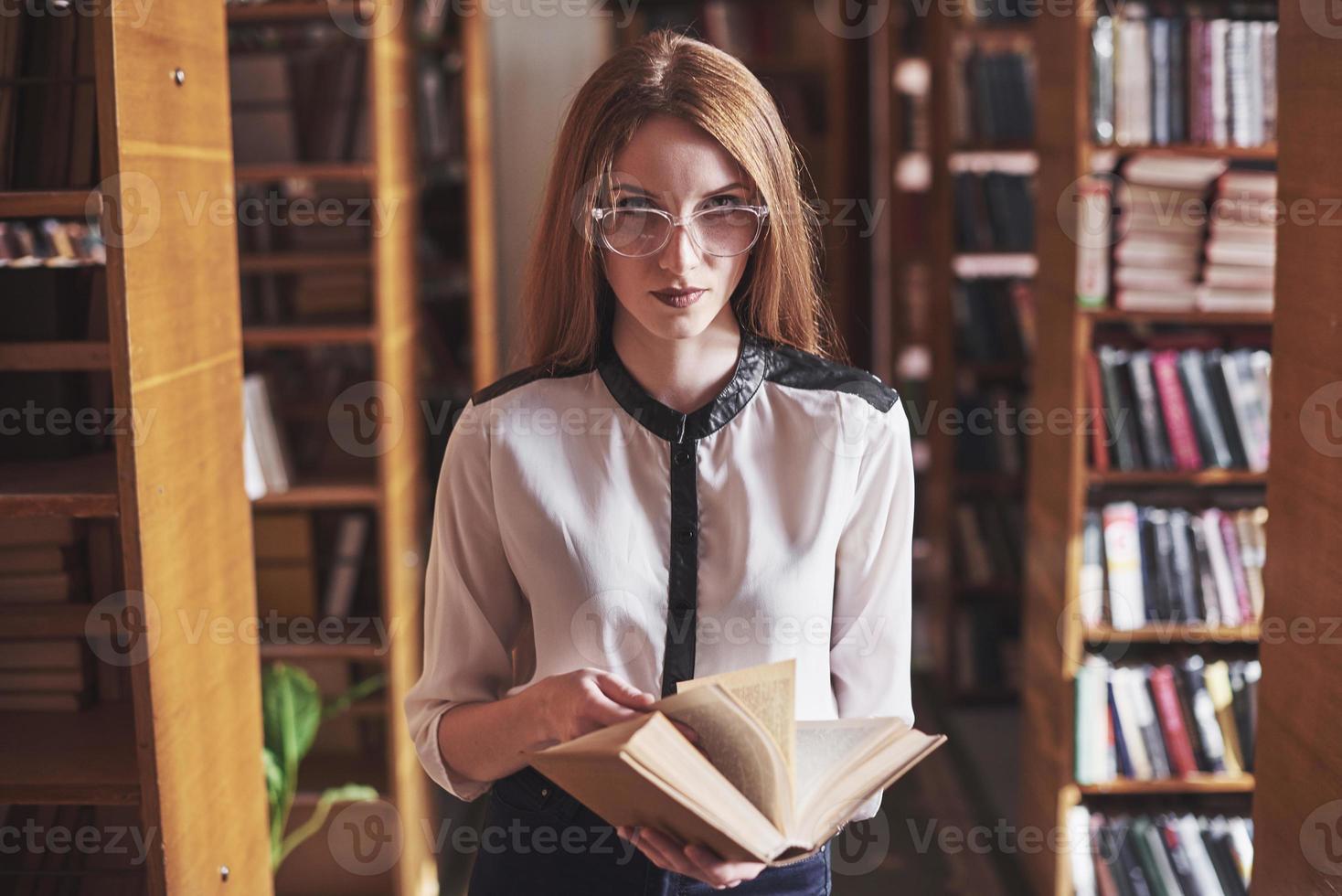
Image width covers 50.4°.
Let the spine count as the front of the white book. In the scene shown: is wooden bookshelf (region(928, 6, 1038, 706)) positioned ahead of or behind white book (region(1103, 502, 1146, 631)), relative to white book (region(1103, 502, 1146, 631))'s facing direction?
behind

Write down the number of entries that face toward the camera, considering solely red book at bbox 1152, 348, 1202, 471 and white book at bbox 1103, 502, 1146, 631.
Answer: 2

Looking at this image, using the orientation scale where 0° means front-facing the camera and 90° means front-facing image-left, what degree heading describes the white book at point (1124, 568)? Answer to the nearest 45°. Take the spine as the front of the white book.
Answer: approximately 0°

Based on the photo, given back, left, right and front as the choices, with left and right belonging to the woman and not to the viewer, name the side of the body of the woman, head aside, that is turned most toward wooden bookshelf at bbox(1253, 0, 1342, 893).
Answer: left

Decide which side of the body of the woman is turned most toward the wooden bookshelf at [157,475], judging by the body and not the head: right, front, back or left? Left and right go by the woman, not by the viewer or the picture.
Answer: right

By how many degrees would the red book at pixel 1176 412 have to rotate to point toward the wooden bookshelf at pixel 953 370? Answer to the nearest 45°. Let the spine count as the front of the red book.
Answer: approximately 135° to its right
